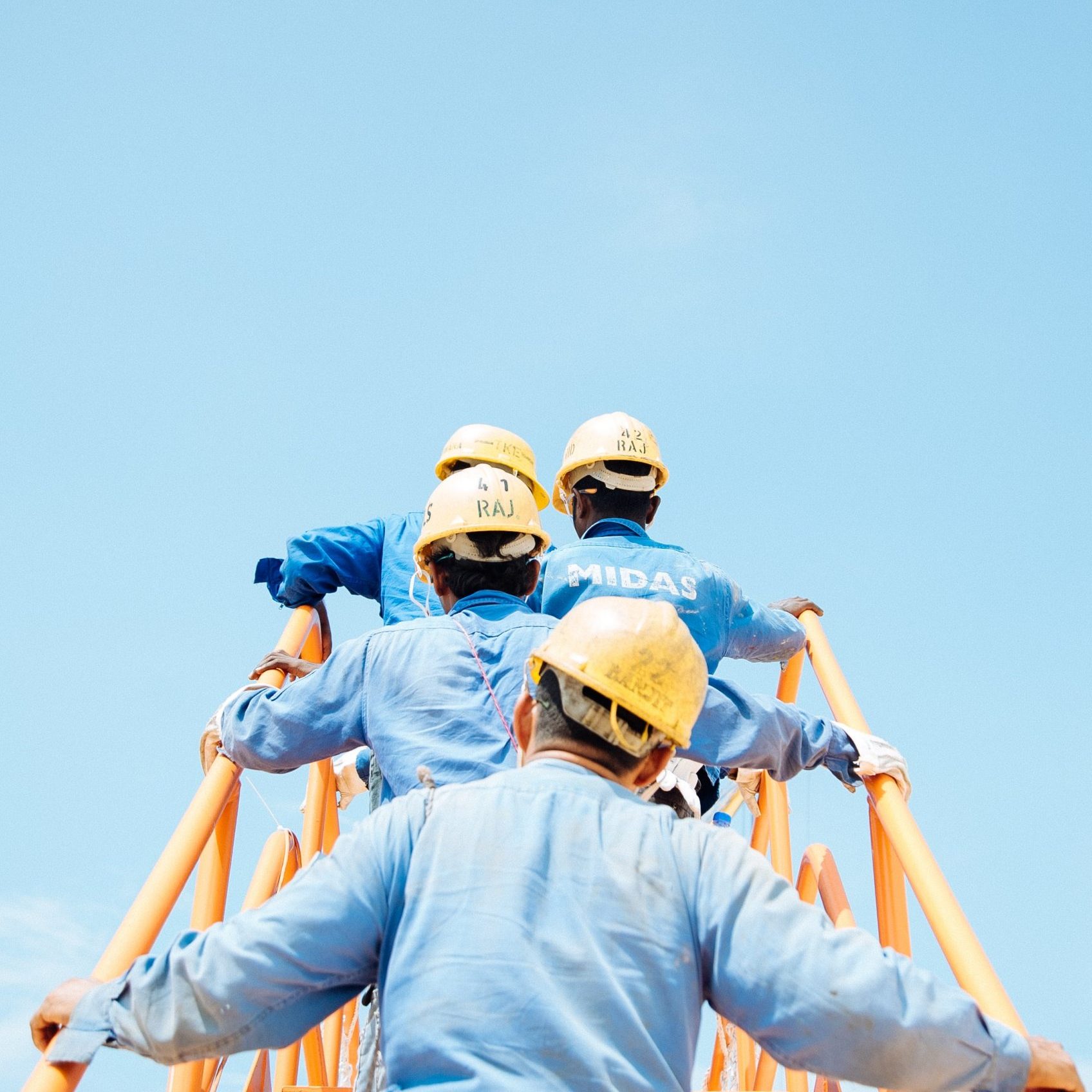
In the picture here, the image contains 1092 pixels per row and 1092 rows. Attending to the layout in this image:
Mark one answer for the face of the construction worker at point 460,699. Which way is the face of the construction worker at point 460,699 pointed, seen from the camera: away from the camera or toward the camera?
away from the camera

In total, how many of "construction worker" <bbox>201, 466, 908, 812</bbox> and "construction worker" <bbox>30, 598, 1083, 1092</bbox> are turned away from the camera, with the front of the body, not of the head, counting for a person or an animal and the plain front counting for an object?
2

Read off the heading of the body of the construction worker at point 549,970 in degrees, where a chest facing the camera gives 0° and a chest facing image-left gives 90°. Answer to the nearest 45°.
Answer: approximately 180°

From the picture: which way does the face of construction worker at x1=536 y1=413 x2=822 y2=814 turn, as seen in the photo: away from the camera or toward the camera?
away from the camera

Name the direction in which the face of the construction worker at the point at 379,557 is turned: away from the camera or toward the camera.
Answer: away from the camera

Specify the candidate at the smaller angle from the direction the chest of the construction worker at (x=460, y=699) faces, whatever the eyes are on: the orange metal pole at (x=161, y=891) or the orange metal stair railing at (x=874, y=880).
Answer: the orange metal stair railing

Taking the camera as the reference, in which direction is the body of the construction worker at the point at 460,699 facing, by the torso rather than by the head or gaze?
away from the camera

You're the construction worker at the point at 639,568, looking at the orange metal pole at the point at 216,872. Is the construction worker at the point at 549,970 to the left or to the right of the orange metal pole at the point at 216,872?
left

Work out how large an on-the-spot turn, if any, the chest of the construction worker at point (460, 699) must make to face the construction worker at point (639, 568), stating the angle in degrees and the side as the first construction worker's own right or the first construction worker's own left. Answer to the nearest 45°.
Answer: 0° — they already face them

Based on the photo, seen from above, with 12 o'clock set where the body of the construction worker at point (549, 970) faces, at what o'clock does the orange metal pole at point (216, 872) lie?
The orange metal pole is roughly at 11 o'clock from the construction worker.

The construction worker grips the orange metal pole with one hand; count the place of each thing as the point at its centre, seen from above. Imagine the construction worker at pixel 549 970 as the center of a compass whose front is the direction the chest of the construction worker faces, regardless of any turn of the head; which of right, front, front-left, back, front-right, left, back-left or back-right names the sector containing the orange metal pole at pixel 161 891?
front-left
